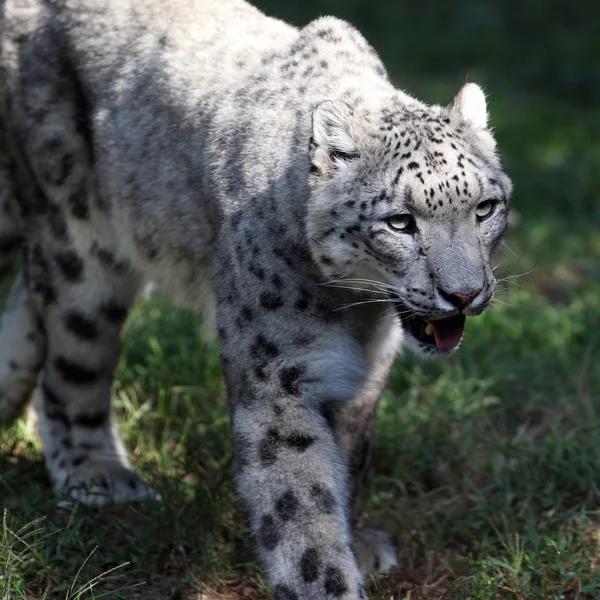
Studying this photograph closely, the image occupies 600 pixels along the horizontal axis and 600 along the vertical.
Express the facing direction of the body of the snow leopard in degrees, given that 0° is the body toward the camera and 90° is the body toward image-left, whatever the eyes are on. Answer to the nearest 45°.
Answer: approximately 315°
